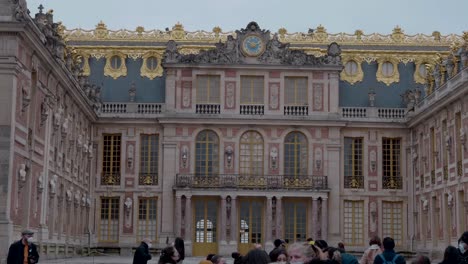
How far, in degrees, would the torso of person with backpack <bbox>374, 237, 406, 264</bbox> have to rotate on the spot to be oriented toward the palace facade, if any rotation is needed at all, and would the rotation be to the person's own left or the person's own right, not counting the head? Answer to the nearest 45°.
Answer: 0° — they already face it

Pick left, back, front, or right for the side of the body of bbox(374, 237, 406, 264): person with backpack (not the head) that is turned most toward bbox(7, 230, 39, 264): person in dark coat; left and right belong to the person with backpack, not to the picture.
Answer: left

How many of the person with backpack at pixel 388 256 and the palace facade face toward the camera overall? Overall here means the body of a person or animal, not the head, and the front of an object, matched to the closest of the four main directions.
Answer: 1

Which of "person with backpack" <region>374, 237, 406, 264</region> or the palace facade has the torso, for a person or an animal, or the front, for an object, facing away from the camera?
the person with backpack

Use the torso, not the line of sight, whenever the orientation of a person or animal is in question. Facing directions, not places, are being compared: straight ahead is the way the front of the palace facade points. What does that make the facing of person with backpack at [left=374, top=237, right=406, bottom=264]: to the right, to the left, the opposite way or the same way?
the opposite way

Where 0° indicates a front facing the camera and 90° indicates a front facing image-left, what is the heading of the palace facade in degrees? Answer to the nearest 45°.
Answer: approximately 0°

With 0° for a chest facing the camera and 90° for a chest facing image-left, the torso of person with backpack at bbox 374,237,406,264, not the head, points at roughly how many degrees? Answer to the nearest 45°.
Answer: approximately 180°

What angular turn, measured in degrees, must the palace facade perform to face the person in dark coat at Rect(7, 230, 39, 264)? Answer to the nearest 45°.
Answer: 0° — it already faces them

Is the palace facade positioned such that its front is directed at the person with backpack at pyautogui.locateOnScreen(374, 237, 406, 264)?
yes
